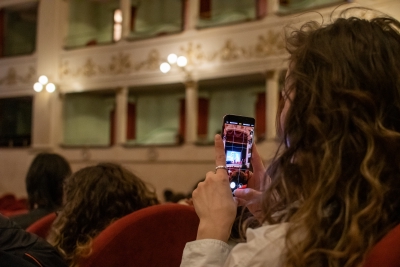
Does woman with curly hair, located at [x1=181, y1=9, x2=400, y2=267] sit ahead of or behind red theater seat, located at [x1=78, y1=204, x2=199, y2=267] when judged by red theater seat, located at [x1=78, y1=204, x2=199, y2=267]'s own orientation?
behind

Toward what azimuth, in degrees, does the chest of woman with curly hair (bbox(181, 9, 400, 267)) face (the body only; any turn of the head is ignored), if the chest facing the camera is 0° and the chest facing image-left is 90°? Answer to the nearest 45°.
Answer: approximately 135°

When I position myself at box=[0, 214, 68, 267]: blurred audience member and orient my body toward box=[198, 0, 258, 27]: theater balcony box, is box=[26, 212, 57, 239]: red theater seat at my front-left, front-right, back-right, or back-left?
front-left

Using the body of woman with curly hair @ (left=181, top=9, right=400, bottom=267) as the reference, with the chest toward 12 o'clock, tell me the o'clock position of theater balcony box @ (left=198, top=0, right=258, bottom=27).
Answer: The theater balcony box is roughly at 1 o'clock from the woman with curly hair.

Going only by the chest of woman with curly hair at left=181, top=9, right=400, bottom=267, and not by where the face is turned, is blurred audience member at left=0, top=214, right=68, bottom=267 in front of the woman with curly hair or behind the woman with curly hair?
in front

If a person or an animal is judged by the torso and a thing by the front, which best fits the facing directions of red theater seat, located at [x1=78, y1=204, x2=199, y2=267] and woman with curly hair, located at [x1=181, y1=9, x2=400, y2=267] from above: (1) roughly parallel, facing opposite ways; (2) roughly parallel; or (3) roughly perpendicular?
roughly parallel

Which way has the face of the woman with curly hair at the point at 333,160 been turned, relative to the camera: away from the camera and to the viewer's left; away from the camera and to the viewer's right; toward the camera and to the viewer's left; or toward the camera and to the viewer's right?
away from the camera and to the viewer's left

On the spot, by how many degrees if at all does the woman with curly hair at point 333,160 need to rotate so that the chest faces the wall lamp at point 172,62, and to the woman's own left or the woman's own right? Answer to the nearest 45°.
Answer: approximately 45° to the woman's own right

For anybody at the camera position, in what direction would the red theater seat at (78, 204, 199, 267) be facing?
facing away from the viewer and to the left of the viewer

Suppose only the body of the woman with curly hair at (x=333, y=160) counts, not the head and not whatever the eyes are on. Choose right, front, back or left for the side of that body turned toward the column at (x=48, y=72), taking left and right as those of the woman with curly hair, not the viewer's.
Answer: front

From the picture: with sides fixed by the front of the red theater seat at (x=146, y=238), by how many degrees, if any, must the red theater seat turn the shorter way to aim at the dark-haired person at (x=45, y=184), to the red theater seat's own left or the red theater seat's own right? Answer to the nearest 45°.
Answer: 0° — it already faces them

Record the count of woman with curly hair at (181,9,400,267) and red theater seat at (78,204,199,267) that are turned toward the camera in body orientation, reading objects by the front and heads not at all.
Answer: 0
